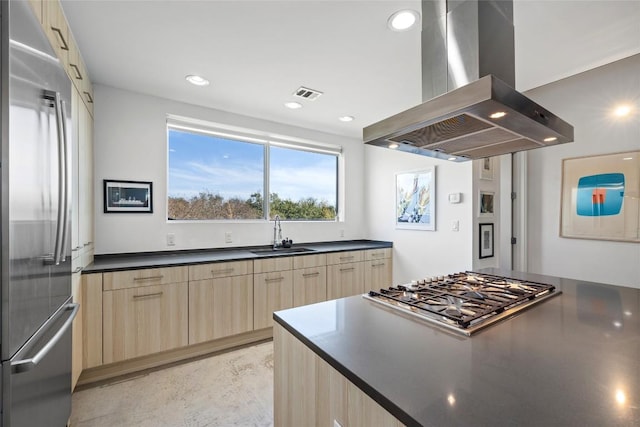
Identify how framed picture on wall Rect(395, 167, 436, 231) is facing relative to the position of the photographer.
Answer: facing the viewer and to the left of the viewer

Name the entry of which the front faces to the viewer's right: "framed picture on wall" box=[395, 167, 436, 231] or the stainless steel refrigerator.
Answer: the stainless steel refrigerator

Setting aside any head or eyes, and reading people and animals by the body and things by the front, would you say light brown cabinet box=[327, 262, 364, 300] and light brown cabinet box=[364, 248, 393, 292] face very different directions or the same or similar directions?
same or similar directions

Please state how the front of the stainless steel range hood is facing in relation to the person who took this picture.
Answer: facing the viewer and to the right of the viewer

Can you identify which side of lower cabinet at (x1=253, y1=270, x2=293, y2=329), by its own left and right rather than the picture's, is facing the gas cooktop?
front

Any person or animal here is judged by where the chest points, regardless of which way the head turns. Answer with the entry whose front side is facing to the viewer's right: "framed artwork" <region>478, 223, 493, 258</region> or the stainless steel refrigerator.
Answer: the stainless steel refrigerator

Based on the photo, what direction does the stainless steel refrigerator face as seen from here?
to the viewer's right

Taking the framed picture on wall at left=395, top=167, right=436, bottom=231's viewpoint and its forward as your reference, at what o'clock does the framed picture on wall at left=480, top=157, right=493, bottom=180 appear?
the framed picture on wall at left=480, top=157, right=493, bottom=180 is roughly at 8 o'clock from the framed picture on wall at left=395, top=167, right=436, bottom=231.

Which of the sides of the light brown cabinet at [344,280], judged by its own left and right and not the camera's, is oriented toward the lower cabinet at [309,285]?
right

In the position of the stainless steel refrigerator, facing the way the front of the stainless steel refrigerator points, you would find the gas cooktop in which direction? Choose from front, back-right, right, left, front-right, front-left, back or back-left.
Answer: front-right

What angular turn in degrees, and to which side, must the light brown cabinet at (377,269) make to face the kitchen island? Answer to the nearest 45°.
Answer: approximately 45° to its right

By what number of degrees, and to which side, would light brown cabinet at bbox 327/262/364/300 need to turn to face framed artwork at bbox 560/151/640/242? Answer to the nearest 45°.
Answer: approximately 45° to its left

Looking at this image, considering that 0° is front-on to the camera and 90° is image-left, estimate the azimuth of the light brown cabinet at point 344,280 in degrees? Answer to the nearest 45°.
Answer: approximately 315°
